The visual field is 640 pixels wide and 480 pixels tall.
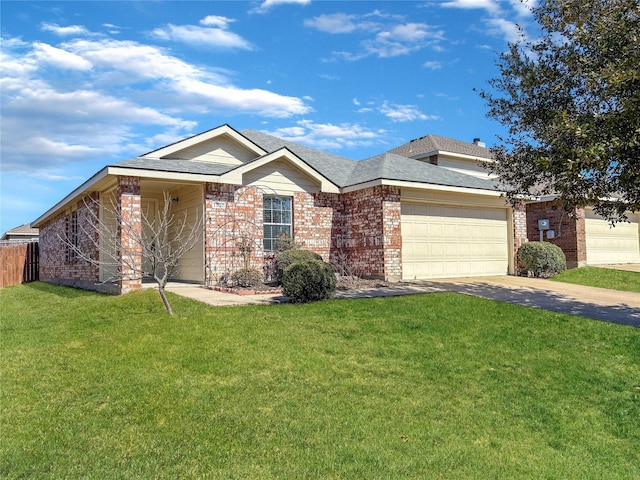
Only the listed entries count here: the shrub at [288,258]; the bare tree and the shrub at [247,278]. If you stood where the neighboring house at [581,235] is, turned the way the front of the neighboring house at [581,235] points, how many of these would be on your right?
3

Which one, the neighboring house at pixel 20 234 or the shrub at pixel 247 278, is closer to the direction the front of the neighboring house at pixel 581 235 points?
the shrub

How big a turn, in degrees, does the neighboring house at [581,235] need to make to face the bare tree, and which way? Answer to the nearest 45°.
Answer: approximately 90° to its right

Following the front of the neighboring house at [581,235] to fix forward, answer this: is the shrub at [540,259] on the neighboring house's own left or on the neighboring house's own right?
on the neighboring house's own right

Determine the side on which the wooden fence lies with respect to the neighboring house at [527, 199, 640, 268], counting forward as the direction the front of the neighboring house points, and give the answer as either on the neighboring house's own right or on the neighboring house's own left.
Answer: on the neighboring house's own right

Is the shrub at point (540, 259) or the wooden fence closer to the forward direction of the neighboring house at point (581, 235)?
the shrub

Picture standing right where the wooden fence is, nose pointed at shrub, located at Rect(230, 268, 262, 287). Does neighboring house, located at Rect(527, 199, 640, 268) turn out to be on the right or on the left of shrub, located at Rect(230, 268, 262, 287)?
left

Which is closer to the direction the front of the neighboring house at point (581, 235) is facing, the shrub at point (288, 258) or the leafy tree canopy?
the leafy tree canopy

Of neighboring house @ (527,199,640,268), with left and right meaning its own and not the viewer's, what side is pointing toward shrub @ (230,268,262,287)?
right

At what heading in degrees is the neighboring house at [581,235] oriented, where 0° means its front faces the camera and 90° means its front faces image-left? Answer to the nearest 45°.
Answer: approximately 315°

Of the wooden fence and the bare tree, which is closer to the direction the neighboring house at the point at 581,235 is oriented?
the bare tree

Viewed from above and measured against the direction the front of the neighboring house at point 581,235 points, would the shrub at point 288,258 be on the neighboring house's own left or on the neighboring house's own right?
on the neighboring house's own right

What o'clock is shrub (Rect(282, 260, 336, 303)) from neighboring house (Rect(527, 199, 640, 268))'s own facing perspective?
The shrub is roughly at 2 o'clock from the neighboring house.

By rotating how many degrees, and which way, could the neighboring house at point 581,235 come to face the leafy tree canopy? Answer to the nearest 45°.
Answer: approximately 45° to its right
